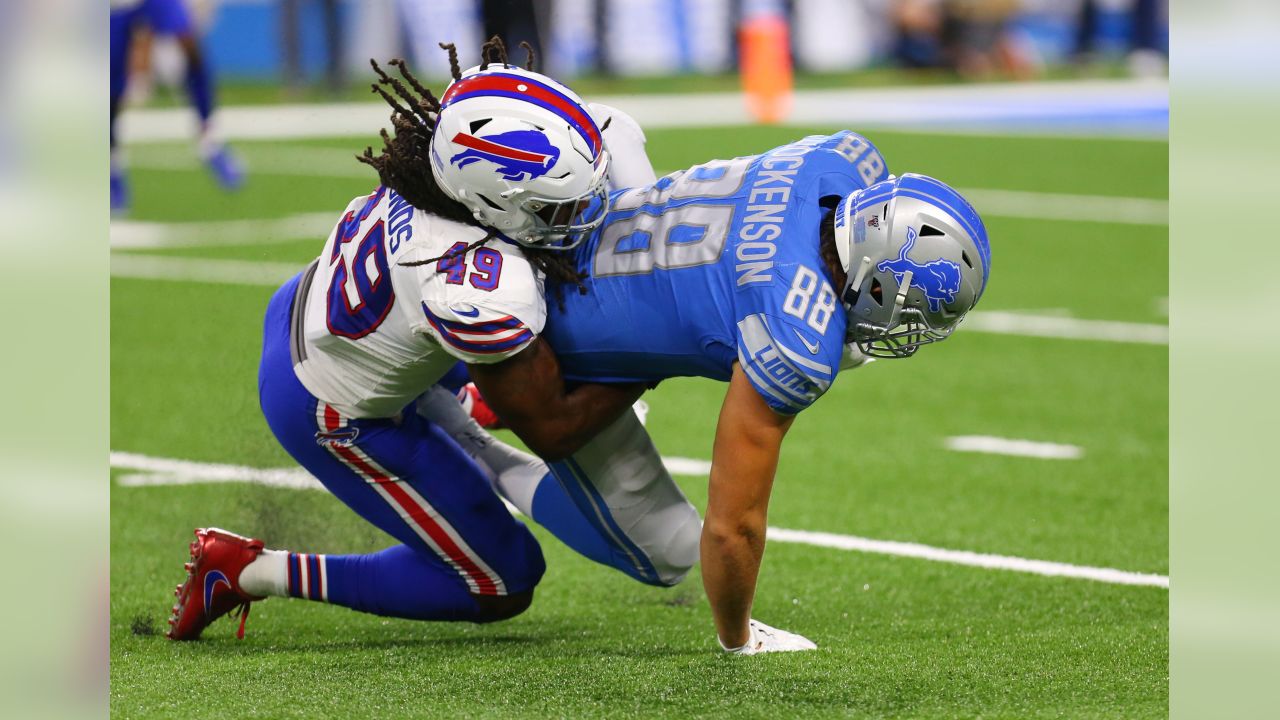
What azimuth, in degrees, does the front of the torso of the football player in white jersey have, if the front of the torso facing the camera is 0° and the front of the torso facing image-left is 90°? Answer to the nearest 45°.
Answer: approximately 270°

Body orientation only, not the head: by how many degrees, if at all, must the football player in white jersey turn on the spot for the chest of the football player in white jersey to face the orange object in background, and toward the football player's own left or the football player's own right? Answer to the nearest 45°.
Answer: approximately 90° to the football player's own left

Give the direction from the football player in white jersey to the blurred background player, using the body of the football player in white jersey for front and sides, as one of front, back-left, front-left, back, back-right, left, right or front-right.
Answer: left
